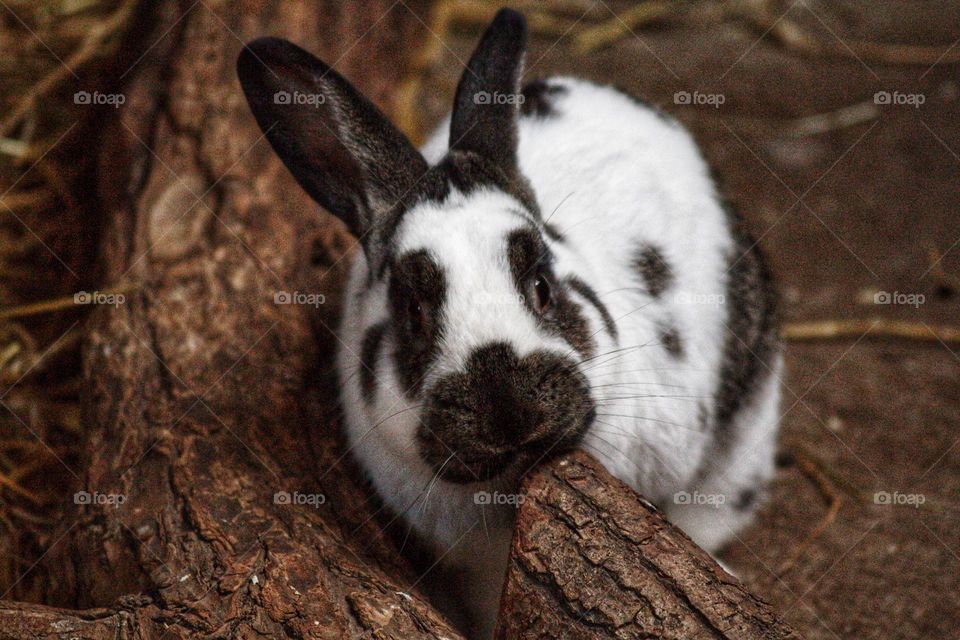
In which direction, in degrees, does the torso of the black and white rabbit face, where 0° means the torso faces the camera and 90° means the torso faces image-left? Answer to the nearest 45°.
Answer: approximately 45°

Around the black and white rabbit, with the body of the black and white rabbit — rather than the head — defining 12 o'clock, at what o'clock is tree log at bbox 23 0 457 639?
The tree log is roughly at 2 o'clock from the black and white rabbit.
